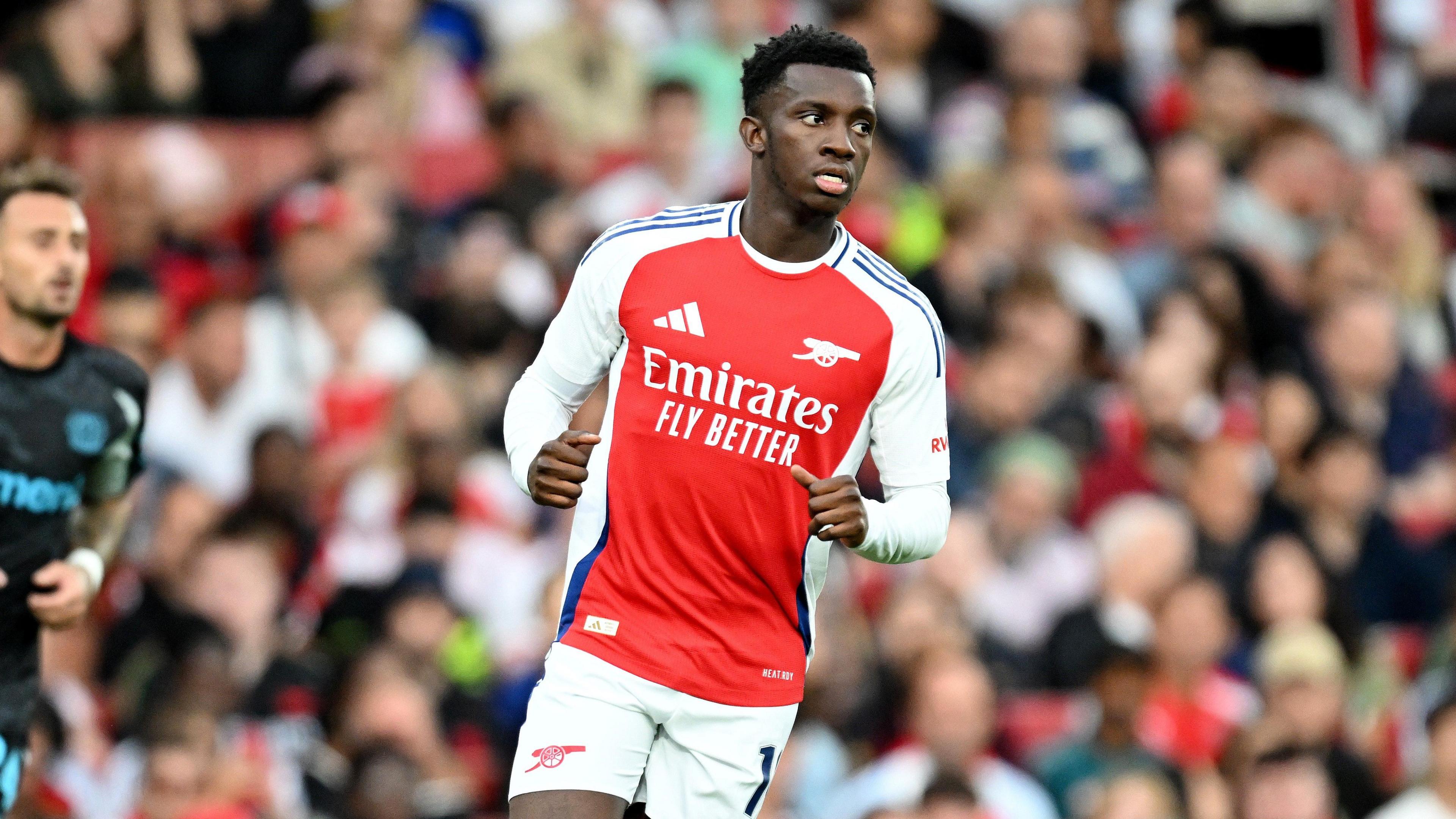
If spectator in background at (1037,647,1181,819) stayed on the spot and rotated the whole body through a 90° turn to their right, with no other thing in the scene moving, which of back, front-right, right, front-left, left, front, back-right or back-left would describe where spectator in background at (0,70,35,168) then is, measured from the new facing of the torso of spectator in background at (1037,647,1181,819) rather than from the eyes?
front

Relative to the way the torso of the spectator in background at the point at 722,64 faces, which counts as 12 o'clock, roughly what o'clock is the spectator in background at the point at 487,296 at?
the spectator in background at the point at 487,296 is roughly at 1 o'clock from the spectator in background at the point at 722,64.

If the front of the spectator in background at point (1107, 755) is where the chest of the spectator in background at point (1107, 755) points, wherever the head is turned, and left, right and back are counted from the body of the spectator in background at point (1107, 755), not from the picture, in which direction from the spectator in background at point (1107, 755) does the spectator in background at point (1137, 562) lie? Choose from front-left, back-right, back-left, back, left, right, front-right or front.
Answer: back

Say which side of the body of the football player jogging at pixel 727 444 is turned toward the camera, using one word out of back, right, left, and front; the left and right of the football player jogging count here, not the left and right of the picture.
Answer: front

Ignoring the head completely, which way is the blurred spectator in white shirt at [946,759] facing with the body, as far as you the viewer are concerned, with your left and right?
facing the viewer

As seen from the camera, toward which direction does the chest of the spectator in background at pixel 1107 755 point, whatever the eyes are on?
toward the camera

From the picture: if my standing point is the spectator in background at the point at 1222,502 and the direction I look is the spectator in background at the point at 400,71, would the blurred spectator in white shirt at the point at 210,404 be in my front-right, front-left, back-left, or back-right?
front-left

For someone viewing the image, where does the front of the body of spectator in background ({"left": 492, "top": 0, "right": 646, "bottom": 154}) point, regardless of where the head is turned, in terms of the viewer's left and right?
facing the viewer

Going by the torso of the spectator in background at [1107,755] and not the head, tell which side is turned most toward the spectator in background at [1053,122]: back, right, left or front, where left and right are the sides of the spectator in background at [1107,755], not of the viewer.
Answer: back

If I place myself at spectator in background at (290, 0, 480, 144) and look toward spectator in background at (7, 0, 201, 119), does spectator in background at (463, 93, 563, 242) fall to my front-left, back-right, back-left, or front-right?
back-left

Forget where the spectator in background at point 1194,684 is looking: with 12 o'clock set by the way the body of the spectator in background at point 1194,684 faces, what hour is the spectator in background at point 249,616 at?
the spectator in background at point 249,616 is roughly at 2 o'clock from the spectator in background at point 1194,684.
